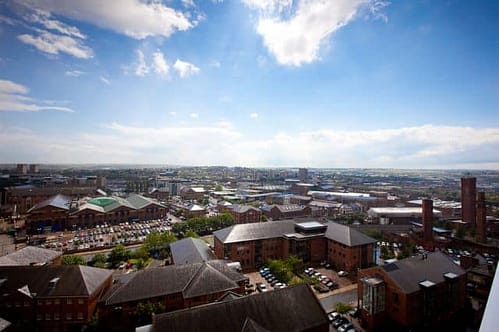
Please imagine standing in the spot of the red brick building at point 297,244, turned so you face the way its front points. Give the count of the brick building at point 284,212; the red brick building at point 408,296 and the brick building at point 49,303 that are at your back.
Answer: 1

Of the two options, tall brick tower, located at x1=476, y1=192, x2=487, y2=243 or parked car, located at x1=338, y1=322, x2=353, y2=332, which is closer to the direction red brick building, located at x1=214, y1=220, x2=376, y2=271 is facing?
the parked car

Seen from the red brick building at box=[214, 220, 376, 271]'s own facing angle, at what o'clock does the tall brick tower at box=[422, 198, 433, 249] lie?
The tall brick tower is roughly at 8 o'clock from the red brick building.

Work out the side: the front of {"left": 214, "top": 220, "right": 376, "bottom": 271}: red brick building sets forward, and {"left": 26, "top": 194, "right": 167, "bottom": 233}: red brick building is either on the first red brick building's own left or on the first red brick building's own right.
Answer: on the first red brick building's own right

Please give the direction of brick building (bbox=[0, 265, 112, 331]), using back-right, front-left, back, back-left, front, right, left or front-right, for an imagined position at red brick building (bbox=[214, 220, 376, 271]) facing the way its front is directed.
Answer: front-right

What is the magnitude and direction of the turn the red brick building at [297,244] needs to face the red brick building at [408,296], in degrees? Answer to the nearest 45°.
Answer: approximately 45° to its left

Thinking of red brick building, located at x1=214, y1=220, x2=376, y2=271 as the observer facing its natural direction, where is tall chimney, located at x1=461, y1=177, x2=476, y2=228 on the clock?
The tall chimney is roughly at 8 o'clock from the red brick building.

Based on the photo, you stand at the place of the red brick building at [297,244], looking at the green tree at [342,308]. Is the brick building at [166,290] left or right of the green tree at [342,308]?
right

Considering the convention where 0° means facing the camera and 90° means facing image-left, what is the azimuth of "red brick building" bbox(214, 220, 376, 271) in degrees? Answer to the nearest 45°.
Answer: approximately 0°

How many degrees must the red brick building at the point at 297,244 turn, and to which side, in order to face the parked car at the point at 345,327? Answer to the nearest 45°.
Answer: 0° — it already faces it

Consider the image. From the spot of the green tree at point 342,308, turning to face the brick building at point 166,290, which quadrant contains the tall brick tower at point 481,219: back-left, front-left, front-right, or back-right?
back-right
